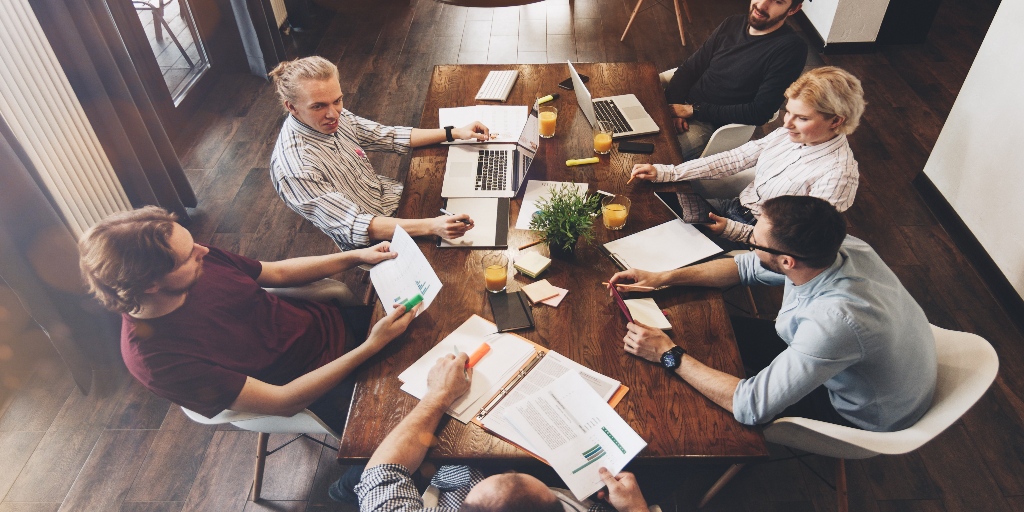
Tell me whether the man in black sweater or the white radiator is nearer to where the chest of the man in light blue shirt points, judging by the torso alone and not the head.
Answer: the white radiator

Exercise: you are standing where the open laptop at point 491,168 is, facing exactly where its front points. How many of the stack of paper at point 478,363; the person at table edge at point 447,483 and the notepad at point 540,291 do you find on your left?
3

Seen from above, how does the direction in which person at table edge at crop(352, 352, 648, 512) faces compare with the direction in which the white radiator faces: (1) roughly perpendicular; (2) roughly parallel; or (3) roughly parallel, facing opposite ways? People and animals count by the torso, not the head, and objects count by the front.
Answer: roughly perpendicular

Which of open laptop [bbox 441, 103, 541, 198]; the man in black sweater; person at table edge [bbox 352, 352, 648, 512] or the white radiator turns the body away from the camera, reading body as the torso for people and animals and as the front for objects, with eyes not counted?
the person at table edge

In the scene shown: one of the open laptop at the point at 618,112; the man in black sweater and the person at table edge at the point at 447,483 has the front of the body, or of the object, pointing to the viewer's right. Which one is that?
the open laptop

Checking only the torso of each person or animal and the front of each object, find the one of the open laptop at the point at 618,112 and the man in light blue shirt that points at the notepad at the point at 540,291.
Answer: the man in light blue shirt

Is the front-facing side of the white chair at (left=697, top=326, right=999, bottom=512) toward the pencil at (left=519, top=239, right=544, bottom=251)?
yes

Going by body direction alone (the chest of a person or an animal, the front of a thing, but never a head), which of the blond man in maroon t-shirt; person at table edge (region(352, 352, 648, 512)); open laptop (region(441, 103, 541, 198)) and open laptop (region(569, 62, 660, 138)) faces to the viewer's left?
open laptop (region(441, 103, 541, 198))

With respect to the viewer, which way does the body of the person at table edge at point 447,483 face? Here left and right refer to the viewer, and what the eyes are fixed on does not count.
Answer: facing away from the viewer

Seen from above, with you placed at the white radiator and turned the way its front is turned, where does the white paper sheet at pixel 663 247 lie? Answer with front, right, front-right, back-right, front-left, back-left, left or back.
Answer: front

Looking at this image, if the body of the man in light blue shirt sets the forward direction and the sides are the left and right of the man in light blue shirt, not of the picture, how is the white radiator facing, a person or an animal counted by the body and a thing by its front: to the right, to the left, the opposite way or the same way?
the opposite way

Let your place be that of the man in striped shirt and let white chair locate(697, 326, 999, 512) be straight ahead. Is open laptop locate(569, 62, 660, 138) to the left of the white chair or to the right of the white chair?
left

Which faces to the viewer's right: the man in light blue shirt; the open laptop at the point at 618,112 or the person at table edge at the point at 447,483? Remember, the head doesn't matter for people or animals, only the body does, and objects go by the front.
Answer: the open laptop

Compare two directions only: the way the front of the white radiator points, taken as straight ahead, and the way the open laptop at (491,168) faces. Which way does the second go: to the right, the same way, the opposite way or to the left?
the opposite way

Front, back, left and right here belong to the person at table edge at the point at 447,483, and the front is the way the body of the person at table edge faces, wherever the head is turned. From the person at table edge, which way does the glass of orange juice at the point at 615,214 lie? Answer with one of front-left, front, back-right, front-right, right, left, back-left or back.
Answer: front-right

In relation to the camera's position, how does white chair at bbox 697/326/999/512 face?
facing to the left of the viewer

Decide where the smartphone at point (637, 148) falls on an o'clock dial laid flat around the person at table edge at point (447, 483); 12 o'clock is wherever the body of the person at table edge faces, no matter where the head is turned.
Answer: The smartphone is roughly at 1 o'clock from the person at table edge.

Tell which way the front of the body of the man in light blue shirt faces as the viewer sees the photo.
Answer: to the viewer's left

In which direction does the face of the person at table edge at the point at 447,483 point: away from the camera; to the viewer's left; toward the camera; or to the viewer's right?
away from the camera

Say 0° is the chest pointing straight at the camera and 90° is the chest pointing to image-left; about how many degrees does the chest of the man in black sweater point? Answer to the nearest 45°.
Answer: approximately 45°

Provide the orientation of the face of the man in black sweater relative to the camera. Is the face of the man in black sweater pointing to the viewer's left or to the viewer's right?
to the viewer's left

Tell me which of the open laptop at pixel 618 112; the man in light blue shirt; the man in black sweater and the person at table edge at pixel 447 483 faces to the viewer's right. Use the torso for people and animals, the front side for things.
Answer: the open laptop

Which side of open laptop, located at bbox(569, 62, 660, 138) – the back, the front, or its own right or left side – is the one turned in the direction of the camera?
right

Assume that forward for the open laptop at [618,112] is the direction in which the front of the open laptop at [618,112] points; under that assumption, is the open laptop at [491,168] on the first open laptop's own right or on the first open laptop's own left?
on the first open laptop's own right
